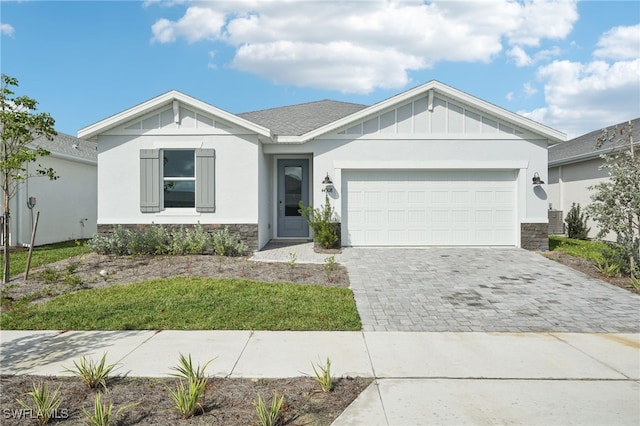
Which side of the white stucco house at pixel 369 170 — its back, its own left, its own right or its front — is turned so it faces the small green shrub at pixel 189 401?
front

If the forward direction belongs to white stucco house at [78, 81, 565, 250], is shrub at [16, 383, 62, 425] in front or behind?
in front

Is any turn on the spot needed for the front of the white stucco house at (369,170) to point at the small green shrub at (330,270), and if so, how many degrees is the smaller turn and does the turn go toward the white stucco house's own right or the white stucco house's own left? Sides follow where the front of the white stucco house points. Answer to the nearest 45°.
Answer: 0° — it already faces it

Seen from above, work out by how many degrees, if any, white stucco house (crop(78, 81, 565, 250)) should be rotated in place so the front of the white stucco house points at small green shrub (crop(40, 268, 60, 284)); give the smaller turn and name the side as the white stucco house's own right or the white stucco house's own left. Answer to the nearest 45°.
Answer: approximately 45° to the white stucco house's own right

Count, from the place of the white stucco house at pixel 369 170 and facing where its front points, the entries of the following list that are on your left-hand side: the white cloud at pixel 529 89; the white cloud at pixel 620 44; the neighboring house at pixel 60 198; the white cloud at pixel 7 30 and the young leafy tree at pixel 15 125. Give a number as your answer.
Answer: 2

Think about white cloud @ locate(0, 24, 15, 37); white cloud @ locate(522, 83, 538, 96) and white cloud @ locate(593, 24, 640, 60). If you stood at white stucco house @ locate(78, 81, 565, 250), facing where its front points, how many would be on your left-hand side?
2

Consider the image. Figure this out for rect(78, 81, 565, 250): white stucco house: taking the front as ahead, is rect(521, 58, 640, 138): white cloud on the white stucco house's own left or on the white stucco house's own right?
on the white stucco house's own left

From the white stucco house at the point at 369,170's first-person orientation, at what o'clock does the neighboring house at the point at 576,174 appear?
The neighboring house is roughly at 8 o'clock from the white stucco house.

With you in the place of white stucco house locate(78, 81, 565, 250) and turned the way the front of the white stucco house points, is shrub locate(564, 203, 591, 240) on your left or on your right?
on your left

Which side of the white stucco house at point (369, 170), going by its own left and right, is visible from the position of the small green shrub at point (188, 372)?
front

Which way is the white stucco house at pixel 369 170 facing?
toward the camera
